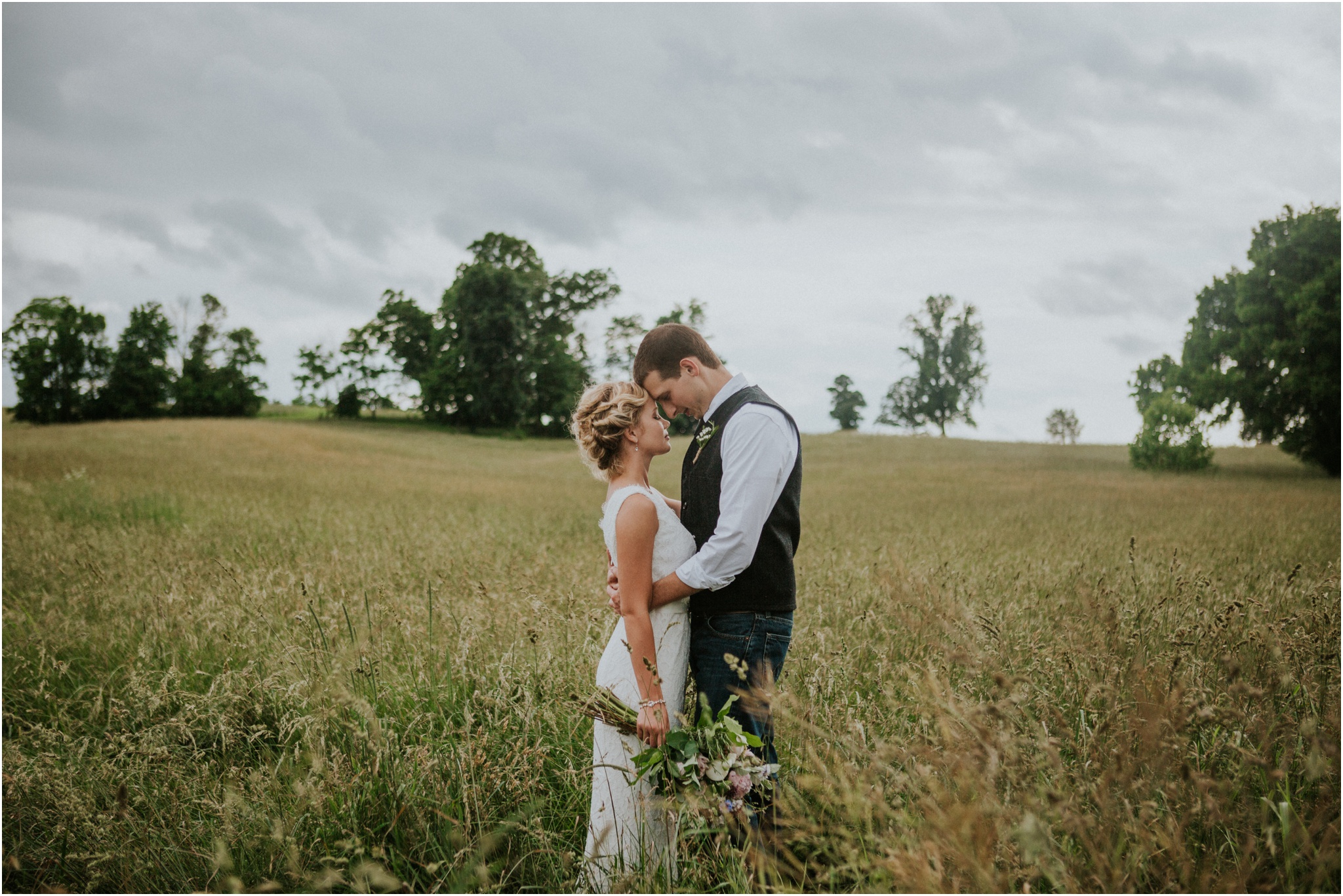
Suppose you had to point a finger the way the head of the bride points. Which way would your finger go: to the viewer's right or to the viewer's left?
to the viewer's right

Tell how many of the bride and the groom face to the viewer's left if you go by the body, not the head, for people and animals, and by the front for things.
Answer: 1

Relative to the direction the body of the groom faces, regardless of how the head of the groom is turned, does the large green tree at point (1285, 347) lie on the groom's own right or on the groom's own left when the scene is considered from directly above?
on the groom's own right

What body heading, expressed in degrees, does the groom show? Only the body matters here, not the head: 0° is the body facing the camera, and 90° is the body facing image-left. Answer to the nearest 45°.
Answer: approximately 90°

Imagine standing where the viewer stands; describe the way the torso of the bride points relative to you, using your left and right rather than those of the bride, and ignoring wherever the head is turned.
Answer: facing to the right of the viewer

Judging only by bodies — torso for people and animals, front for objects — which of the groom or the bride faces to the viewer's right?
the bride

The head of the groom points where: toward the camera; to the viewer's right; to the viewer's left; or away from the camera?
to the viewer's left

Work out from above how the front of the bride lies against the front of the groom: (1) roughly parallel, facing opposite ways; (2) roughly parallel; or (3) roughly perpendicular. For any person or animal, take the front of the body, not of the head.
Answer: roughly parallel, facing opposite ways
